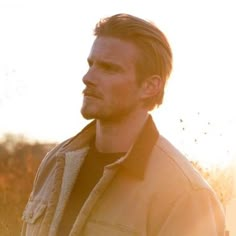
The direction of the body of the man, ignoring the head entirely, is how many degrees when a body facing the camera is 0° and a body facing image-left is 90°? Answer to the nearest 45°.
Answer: approximately 45°

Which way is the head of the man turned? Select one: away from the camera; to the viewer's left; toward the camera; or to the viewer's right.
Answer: to the viewer's left
